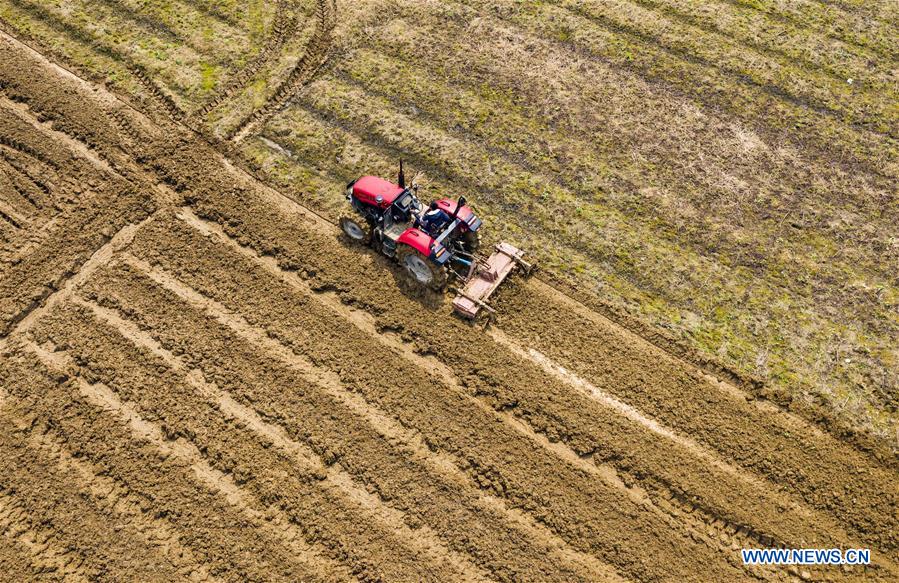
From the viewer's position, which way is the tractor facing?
facing away from the viewer and to the left of the viewer
